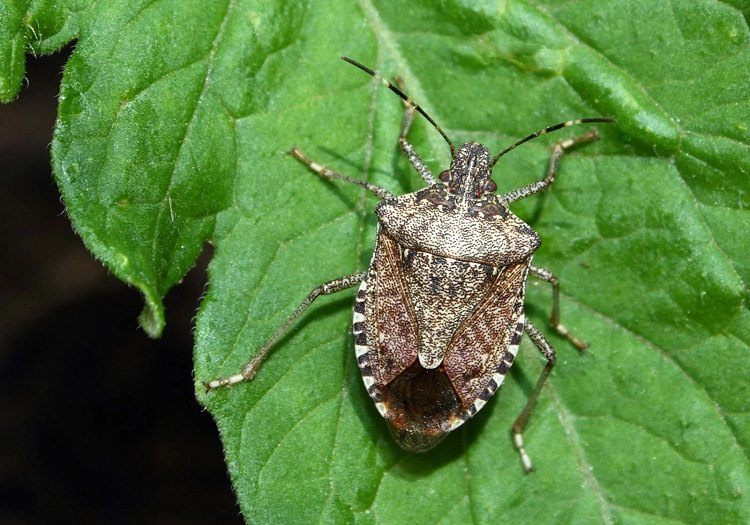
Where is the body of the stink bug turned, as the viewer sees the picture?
away from the camera
